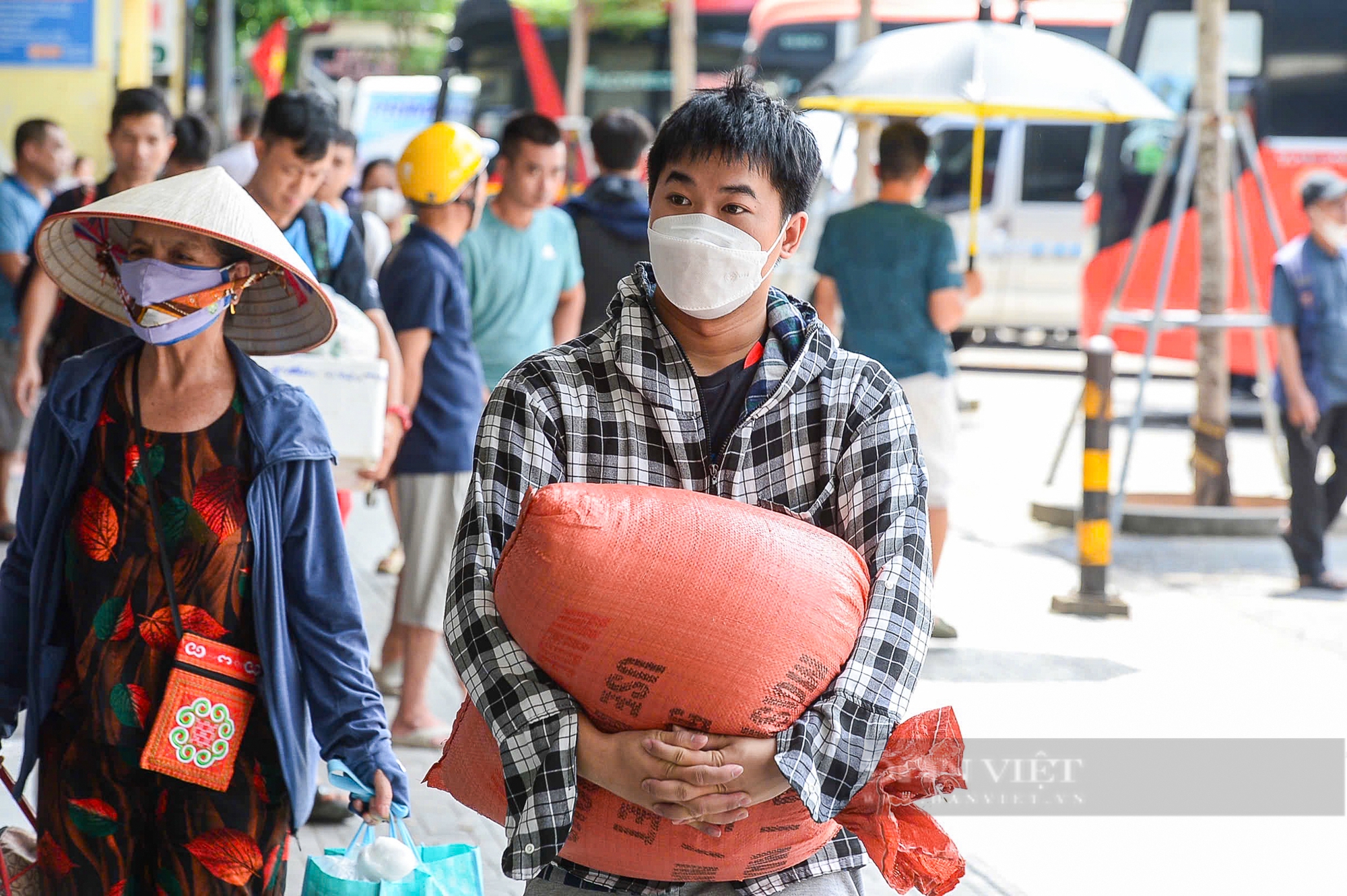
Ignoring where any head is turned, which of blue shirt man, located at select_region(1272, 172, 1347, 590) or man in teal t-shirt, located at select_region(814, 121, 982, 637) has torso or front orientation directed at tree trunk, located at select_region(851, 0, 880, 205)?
the man in teal t-shirt

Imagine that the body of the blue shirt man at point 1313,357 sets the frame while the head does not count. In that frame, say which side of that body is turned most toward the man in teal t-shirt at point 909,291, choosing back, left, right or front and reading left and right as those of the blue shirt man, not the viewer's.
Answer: right

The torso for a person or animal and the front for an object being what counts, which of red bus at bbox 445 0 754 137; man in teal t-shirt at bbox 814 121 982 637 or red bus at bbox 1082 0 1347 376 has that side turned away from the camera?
the man in teal t-shirt

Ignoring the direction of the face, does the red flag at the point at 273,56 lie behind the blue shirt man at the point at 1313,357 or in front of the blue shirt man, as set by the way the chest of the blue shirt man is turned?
behind

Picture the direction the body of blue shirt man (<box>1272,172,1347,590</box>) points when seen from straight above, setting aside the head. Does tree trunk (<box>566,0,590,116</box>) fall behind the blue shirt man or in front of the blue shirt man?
behind

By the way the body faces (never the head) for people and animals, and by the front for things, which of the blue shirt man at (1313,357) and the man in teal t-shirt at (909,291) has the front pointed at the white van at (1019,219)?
the man in teal t-shirt

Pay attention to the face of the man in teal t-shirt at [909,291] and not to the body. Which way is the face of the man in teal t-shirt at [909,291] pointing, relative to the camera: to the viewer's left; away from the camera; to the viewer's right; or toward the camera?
away from the camera

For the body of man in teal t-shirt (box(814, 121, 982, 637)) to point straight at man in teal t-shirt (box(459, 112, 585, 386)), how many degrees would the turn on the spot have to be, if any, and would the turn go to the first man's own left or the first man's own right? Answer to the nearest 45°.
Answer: approximately 135° to the first man's own left

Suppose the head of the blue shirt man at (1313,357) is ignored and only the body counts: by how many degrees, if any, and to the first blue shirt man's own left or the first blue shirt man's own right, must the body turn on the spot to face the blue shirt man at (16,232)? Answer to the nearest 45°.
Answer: approximately 135° to the first blue shirt man's own right

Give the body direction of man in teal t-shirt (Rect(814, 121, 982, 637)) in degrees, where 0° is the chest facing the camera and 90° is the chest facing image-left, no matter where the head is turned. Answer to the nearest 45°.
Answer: approximately 180°
